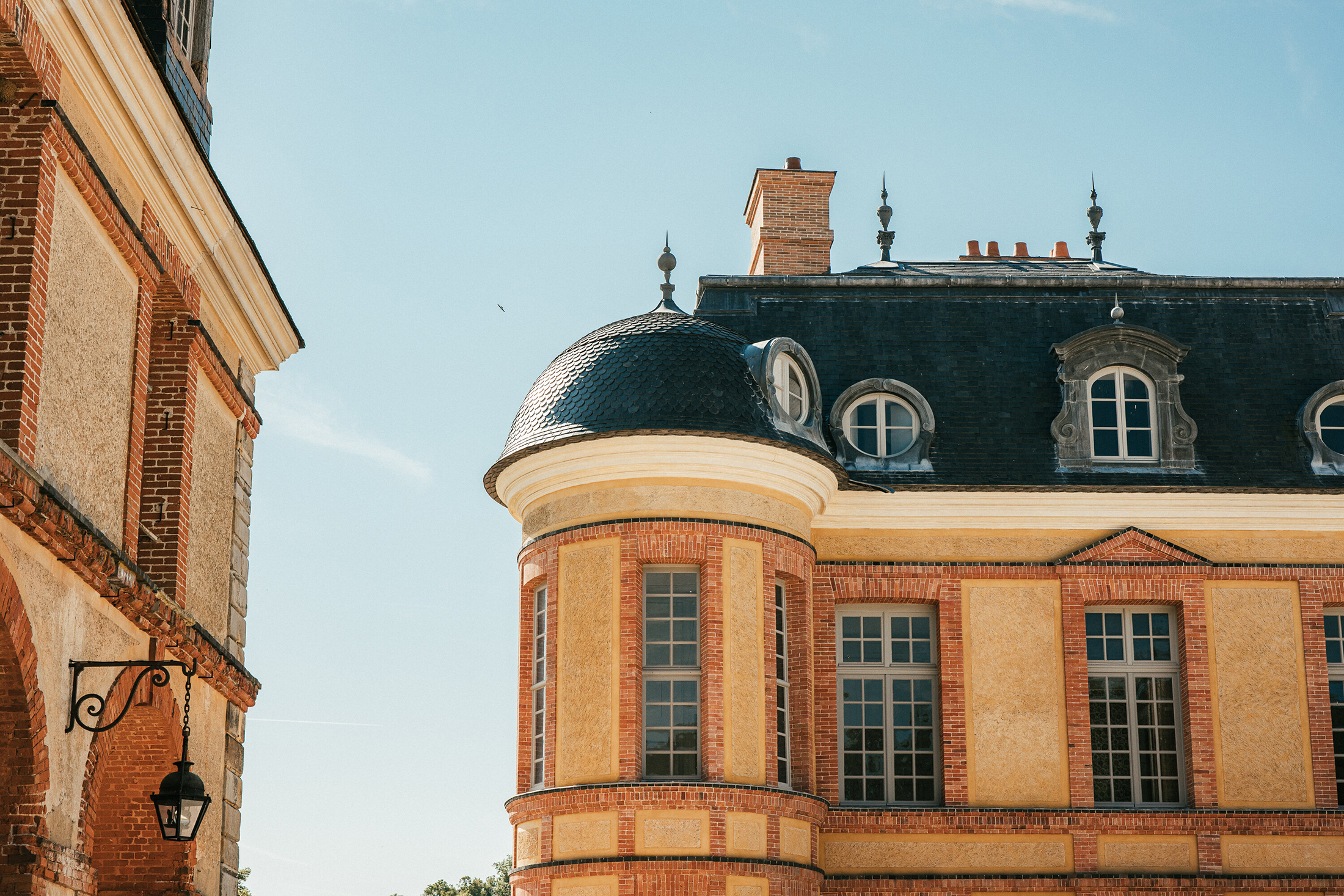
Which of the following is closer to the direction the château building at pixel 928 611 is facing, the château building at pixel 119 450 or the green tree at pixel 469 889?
the château building

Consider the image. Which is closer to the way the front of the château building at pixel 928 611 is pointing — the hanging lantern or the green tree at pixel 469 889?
the hanging lantern

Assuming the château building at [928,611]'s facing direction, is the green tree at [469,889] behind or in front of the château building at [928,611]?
behind

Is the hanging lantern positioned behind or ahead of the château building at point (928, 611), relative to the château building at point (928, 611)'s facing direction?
ahead

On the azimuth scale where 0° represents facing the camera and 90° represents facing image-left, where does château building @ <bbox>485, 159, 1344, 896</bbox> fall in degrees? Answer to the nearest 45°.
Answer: approximately 0°
